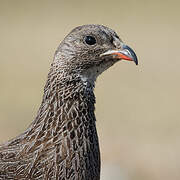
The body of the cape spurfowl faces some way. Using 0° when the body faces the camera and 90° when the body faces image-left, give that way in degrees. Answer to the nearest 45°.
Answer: approximately 270°
